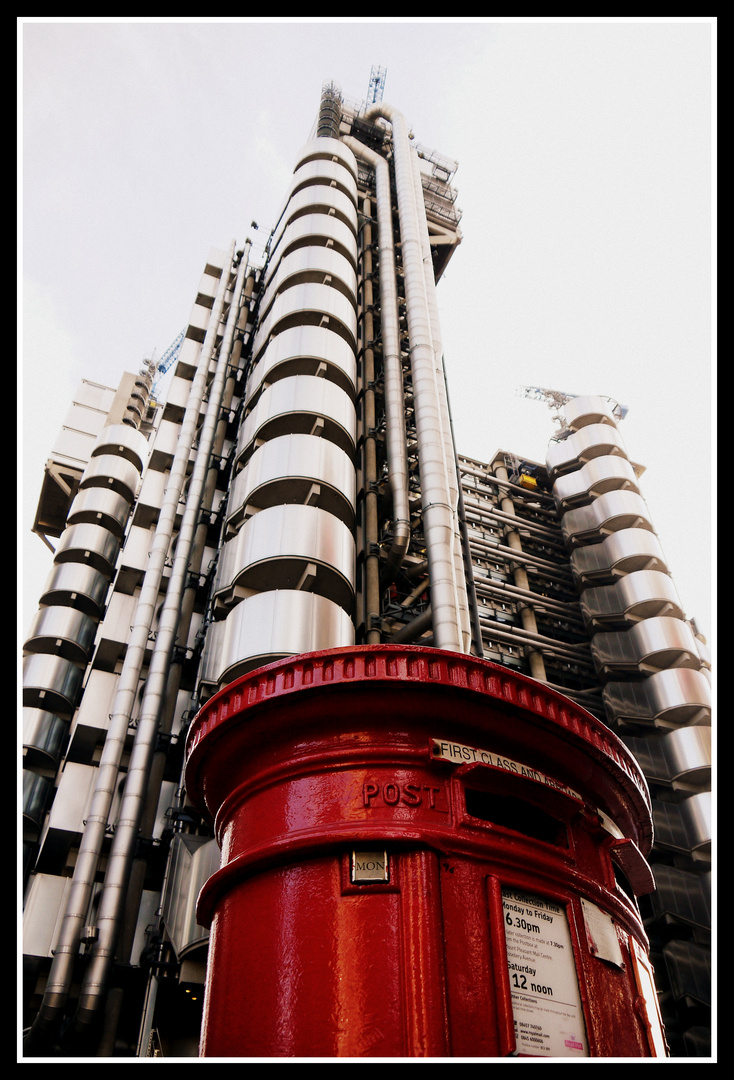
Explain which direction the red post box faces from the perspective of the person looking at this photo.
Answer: facing the viewer and to the right of the viewer
